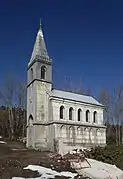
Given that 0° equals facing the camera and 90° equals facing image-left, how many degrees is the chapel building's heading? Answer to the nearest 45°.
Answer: approximately 45°
